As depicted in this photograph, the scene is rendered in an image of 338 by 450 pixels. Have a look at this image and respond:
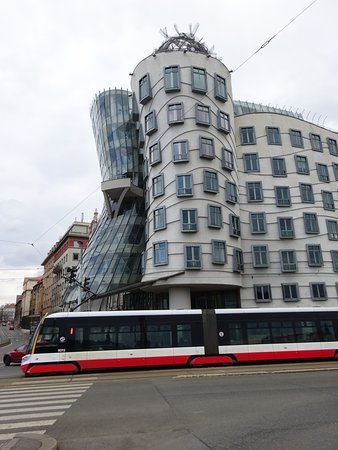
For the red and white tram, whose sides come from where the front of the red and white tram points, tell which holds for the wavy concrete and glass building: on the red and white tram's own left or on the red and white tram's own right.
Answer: on the red and white tram's own right

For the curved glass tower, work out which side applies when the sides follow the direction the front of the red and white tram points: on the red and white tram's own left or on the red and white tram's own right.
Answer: on the red and white tram's own right

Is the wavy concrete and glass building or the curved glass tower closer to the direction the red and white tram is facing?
the curved glass tower

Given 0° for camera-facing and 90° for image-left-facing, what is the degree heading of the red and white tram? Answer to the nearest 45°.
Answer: approximately 90°
